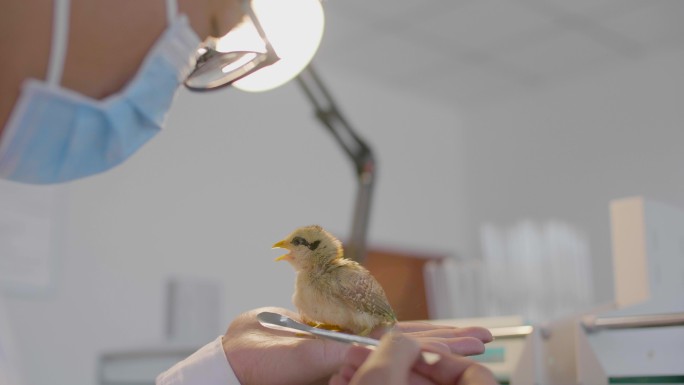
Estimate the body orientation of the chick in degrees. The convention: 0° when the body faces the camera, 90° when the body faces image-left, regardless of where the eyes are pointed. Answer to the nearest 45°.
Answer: approximately 90°

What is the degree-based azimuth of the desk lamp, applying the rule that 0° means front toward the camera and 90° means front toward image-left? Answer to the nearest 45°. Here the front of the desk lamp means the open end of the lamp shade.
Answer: approximately 45°
